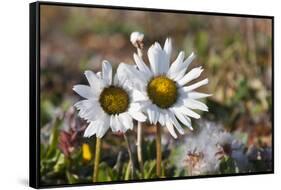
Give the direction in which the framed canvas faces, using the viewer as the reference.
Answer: facing the viewer and to the right of the viewer
